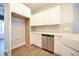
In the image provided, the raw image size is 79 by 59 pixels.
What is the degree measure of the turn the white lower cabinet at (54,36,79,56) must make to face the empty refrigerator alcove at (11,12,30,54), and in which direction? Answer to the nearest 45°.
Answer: approximately 45° to its right

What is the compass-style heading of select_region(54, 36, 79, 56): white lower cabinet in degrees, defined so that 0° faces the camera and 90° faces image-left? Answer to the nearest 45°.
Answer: approximately 45°

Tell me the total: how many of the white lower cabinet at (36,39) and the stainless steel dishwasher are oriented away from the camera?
0

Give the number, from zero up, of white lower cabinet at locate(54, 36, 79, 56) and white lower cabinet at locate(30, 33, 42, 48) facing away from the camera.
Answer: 0

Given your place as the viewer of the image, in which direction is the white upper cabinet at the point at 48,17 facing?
facing the viewer and to the left of the viewer

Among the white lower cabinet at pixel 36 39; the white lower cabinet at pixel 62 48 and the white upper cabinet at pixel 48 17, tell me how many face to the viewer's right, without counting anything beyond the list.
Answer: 0

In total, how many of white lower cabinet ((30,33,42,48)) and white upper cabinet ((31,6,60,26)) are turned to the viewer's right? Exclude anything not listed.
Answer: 0

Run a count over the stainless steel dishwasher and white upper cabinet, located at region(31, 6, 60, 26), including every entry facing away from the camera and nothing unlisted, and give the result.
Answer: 0

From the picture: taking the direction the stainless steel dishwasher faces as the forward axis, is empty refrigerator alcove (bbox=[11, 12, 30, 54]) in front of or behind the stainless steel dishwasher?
in front

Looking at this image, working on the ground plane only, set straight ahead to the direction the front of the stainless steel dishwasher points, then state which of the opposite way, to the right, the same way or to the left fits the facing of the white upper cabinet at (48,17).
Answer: the same way
